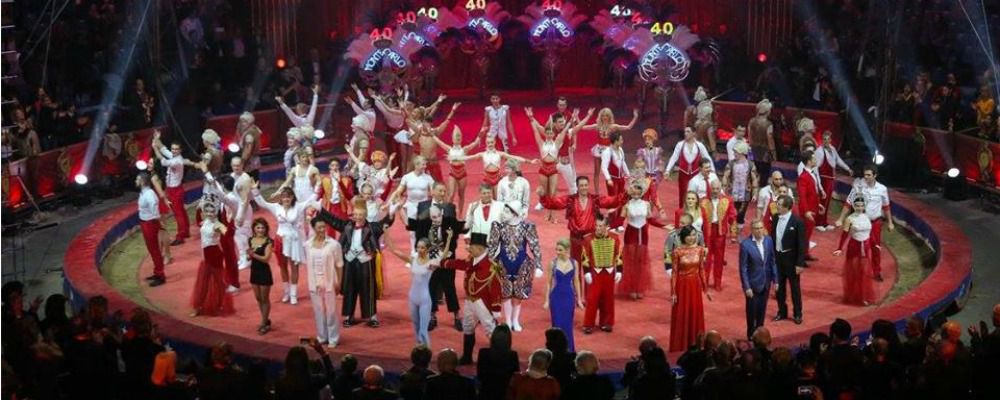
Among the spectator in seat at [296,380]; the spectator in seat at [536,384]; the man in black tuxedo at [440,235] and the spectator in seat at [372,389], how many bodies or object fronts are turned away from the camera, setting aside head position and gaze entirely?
3

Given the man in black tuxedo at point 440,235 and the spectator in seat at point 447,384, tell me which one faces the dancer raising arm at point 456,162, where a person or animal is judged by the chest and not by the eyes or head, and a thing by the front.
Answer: the spectator in seat

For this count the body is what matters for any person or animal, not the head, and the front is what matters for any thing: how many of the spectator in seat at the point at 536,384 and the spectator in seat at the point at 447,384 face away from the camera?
2

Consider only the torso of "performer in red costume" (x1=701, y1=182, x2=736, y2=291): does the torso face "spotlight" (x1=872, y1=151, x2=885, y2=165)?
no

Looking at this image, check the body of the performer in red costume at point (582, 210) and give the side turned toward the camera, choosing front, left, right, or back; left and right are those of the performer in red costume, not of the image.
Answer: front

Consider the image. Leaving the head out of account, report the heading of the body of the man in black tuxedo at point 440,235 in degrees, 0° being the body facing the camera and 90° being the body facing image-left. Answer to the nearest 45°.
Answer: approximately 0°

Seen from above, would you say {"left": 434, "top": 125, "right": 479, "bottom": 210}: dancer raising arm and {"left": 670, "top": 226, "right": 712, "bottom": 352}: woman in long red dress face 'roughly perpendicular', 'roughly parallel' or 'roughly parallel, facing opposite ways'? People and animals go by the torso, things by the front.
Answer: roughly parallel

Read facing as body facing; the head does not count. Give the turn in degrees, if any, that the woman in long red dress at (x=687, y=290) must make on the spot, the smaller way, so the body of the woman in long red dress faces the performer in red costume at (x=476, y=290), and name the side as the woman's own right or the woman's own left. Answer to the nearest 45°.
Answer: approximately 90° to the woman's own right

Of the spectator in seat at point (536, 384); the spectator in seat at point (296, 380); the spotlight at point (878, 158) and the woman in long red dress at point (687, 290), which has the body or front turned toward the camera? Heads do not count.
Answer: the woman in long red dress

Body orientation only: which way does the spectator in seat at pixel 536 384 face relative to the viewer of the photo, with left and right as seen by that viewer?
facing away from the viewer

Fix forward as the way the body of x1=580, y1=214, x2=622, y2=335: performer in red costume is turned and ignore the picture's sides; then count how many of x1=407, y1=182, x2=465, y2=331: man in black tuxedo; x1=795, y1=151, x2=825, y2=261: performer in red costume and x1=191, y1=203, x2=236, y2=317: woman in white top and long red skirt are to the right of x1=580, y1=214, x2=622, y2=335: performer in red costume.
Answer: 2

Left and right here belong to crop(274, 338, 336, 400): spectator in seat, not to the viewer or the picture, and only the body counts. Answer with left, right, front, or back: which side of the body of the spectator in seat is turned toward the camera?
back

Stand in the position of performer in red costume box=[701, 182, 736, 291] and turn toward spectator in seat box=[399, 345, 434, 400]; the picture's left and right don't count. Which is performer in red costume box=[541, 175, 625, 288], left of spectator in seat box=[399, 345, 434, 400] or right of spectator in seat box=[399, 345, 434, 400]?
right

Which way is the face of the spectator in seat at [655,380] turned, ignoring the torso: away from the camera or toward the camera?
away from the camera

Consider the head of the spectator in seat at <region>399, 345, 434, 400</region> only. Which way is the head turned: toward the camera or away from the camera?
away from the camera

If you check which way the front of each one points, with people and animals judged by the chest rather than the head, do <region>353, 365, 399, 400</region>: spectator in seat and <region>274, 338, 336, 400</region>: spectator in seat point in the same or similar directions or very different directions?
same or similar directions

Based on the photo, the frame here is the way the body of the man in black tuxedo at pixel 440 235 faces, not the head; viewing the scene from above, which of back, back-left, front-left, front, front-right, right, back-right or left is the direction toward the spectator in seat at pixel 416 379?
front

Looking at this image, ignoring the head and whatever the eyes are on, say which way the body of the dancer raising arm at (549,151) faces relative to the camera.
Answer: toward the camera

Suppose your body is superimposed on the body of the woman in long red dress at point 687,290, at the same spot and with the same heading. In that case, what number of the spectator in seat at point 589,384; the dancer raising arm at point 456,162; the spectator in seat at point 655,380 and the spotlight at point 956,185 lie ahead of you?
2

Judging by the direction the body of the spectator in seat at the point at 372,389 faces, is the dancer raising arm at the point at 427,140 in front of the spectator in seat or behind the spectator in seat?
in front
